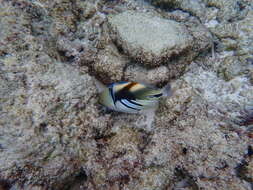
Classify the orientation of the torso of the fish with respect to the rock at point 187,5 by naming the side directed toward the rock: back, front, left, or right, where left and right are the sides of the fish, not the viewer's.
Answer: right

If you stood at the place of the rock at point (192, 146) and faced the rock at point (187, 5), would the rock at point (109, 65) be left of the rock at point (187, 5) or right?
left

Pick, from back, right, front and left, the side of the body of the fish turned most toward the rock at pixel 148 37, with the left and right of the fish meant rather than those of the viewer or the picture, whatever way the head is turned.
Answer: right

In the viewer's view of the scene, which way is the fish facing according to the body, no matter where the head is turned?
to the viewer's left

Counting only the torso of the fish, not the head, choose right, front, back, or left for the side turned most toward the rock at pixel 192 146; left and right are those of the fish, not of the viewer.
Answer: back

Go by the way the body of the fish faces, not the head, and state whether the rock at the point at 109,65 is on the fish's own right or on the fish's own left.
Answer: on the fish's own right

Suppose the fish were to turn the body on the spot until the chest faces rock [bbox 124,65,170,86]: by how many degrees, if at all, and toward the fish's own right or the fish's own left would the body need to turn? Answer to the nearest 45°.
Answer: approximately 90° to the fish's own right

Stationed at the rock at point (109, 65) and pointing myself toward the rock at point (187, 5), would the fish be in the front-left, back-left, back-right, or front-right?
back-right

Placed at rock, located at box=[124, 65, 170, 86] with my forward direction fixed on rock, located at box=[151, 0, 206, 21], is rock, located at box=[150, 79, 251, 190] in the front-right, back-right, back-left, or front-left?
back-right
